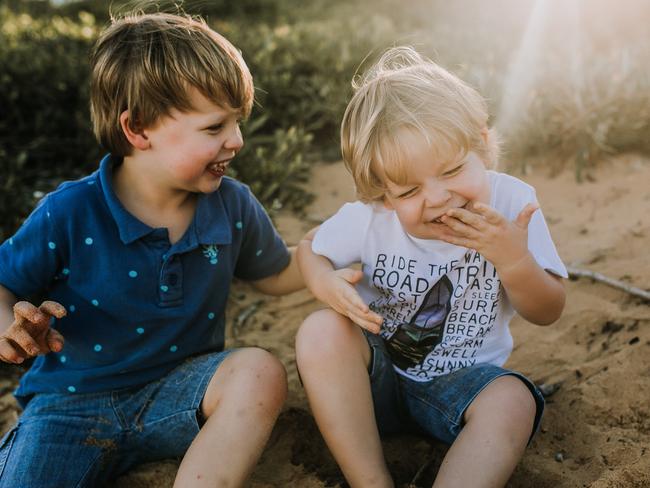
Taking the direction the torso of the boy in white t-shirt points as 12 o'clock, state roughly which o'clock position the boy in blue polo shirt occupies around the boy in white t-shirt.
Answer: The boy in blue polo shirt is roughly at 3 o'clock from the boy in white t-shirt.

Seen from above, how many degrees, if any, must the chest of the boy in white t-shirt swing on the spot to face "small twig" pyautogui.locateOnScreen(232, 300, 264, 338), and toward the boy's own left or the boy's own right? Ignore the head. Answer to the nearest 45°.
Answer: approximately 135° to the boy's own right

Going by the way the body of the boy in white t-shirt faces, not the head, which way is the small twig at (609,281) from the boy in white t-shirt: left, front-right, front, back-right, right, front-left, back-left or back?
back-left

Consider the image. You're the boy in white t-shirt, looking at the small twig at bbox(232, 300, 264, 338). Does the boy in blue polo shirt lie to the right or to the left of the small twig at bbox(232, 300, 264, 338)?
left

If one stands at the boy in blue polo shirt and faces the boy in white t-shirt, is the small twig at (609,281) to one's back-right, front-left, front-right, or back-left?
front-left

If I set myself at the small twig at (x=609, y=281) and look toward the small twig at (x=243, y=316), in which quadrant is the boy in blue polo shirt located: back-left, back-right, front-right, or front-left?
front-left

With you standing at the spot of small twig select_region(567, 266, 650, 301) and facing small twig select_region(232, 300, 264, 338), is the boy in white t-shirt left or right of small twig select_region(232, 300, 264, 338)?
left

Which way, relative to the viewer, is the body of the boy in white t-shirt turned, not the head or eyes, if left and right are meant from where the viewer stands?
facing the viewer

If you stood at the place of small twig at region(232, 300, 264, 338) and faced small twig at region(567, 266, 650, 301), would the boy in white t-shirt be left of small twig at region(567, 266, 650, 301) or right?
right
